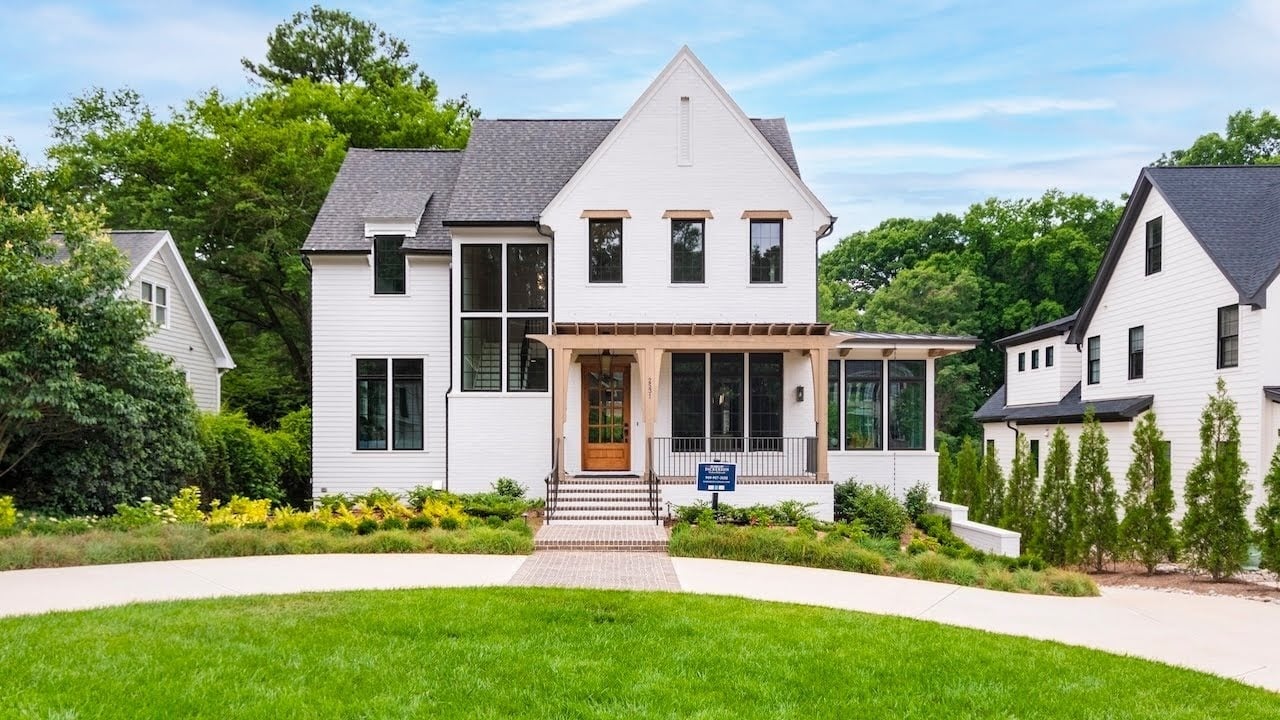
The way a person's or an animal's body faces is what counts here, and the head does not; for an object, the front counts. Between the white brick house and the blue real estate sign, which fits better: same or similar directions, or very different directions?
same or similar directions

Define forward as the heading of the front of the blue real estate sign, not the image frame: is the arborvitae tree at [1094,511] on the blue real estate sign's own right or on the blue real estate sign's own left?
on the blue real estate sign's own left

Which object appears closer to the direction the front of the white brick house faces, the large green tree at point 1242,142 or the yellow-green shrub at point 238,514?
the yellow-green shrub

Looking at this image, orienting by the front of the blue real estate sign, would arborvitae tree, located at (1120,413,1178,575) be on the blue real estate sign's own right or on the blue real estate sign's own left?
on the blue real estate sign's own left

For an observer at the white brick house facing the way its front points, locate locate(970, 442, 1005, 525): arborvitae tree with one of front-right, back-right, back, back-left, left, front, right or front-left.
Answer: left

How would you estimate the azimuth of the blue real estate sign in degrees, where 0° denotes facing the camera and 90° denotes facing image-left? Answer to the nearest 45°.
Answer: approximately 0°

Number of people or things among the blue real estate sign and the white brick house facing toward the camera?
2

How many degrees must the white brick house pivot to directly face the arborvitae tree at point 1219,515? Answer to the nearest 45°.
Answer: approximately 45° to its left

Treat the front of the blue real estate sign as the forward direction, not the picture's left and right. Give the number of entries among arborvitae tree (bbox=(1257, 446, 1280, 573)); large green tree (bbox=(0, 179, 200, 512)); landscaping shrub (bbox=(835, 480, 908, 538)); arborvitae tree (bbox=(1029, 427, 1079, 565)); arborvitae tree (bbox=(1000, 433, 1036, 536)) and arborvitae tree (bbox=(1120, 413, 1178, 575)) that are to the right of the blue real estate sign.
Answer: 1

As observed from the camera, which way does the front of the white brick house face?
facing the viewer

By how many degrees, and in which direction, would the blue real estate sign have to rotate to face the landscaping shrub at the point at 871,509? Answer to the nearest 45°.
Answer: approximately 135° to its left

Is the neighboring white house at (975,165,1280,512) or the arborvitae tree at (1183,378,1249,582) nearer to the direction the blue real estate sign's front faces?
the arborvitae tree
